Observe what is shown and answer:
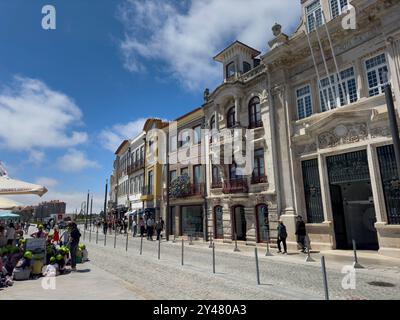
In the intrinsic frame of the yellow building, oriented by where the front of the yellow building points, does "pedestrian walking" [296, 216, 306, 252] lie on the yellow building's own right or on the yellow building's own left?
on the yellow building's own left

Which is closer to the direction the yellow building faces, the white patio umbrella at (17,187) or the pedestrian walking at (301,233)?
the white patio umbrella

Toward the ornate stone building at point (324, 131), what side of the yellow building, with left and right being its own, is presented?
left

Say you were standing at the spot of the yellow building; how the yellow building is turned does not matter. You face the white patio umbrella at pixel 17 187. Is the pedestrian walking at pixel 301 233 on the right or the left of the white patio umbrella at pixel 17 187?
left

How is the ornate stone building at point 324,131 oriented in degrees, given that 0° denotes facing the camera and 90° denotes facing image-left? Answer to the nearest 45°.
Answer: approximately 45°

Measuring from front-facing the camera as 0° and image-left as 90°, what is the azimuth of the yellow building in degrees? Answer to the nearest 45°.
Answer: approximately 45°

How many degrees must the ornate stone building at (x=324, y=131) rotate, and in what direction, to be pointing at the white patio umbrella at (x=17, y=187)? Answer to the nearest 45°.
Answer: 0° — it already faces it

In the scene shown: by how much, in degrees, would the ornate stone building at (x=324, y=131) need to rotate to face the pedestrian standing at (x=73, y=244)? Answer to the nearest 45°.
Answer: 0° — it already faces them

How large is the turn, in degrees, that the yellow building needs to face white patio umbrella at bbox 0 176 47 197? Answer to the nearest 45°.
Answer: approximately 45° to its left
